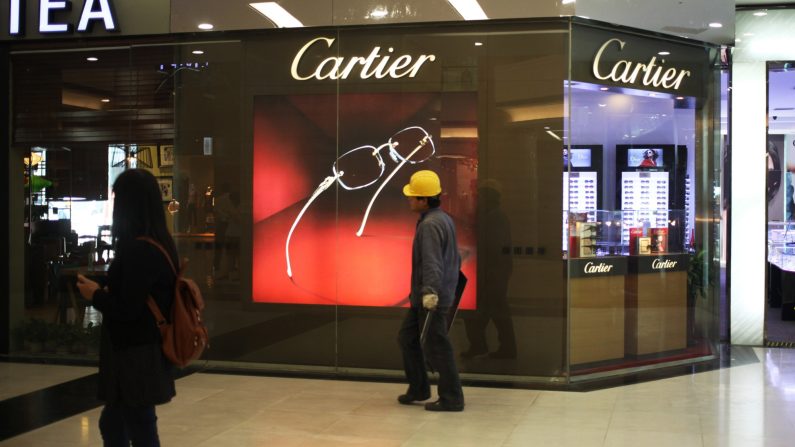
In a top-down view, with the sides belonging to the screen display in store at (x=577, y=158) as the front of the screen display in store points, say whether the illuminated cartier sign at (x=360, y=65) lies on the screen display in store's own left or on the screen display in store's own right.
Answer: on the screen display in store's own right

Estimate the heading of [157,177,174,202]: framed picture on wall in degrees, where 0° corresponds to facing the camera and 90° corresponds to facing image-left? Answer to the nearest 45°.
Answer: approximately 0°

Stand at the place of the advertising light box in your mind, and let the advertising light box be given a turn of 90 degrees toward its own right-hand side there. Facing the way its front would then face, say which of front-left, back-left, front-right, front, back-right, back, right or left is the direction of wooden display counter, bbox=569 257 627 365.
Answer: back

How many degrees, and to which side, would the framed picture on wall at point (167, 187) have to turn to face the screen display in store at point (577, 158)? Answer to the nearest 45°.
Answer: approximately 45° to its left

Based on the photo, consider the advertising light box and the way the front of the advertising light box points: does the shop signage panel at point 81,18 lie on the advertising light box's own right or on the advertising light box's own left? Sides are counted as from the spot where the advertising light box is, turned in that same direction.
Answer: on the advertising light box's own right

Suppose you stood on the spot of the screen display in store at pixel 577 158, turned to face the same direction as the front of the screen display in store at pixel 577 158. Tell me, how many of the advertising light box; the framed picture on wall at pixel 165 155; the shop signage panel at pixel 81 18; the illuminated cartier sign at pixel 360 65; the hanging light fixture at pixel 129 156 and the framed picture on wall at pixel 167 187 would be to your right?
6
